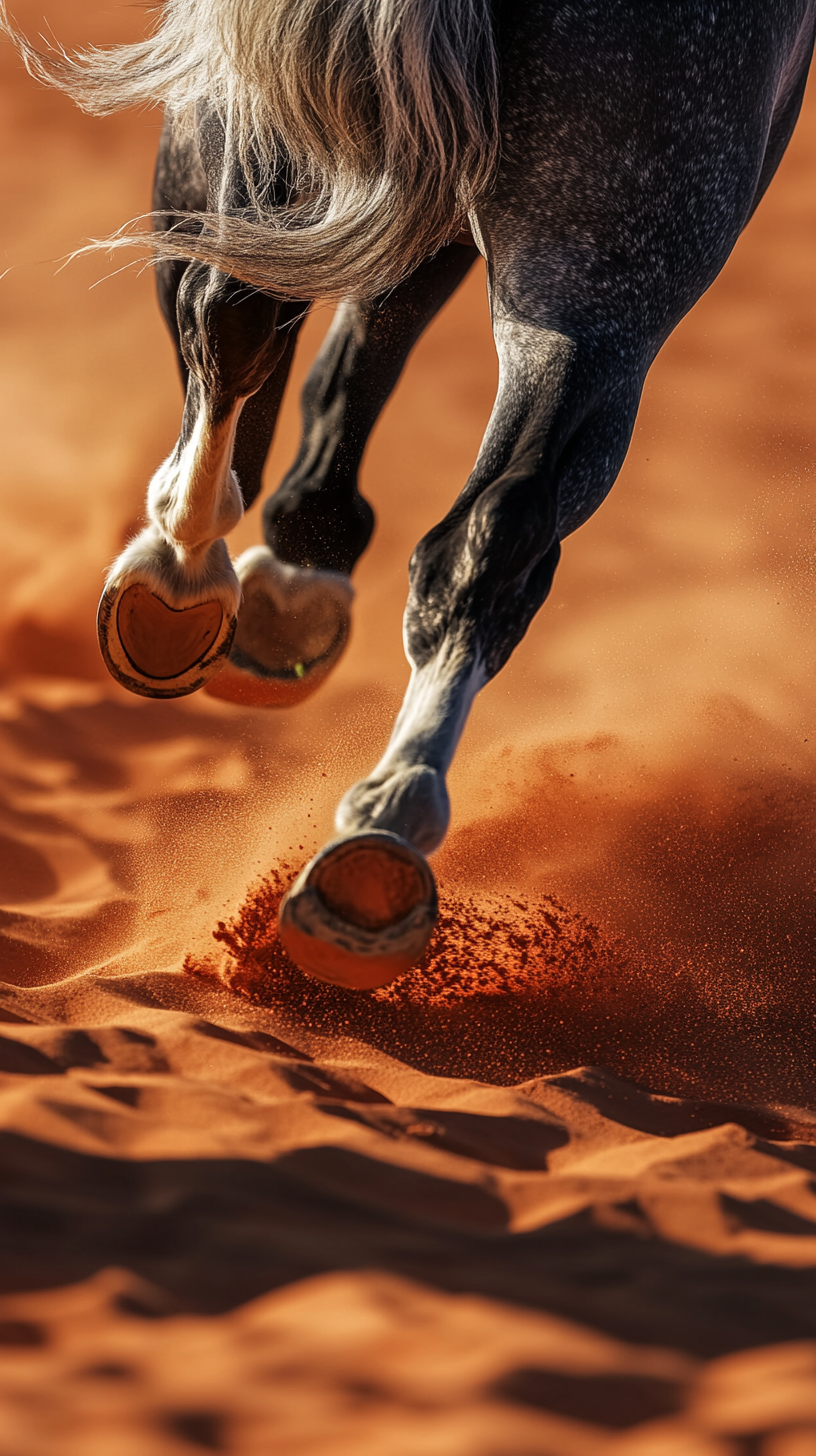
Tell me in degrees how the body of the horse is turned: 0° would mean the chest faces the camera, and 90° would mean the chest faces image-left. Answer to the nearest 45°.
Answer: approximately 225°
